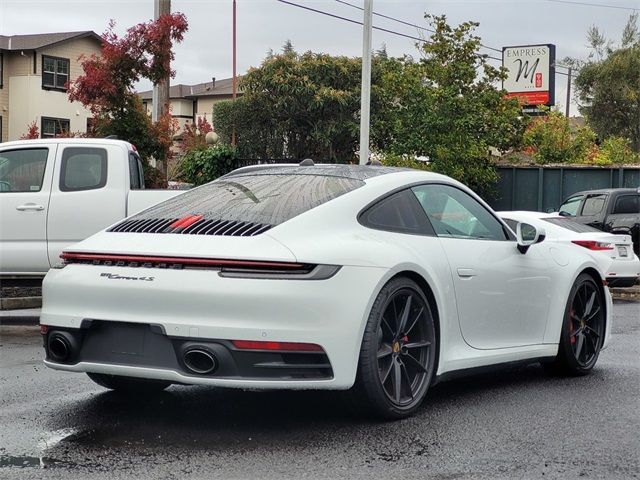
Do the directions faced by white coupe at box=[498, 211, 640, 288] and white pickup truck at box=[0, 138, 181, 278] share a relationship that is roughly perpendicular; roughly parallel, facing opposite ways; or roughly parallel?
roughly perpendicular

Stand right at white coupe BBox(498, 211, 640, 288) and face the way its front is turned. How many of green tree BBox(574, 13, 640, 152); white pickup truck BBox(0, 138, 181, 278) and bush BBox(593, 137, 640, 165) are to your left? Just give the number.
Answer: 1

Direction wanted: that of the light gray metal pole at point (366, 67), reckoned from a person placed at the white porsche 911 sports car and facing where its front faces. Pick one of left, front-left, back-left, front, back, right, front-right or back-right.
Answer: front-left

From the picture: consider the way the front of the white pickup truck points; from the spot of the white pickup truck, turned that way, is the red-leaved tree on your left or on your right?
on your right

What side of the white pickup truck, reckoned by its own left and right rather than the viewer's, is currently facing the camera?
left

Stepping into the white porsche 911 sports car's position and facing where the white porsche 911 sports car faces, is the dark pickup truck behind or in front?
in front

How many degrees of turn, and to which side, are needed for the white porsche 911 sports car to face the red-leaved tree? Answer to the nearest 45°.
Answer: approximately 45° to its left

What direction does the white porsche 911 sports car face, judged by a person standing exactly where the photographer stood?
facing away from the viewer and to the right of the viewer

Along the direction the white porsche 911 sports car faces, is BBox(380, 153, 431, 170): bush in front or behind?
in front

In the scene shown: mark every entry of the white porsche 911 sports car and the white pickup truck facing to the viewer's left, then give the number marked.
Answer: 1

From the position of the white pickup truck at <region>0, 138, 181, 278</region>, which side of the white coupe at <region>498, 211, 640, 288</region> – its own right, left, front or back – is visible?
left

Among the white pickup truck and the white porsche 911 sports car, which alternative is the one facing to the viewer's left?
the white pickup truck

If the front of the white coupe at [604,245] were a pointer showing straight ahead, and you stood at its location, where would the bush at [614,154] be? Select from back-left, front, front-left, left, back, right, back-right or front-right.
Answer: front-right

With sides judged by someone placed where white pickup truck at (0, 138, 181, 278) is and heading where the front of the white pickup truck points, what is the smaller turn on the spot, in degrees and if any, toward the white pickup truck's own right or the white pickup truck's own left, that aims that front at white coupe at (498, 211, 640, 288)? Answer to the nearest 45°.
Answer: approximately 180°

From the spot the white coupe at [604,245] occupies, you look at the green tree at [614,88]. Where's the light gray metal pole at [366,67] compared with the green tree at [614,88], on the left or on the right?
left
